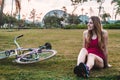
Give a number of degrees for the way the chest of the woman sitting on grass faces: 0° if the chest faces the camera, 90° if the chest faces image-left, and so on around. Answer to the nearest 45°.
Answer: approximately 45°
